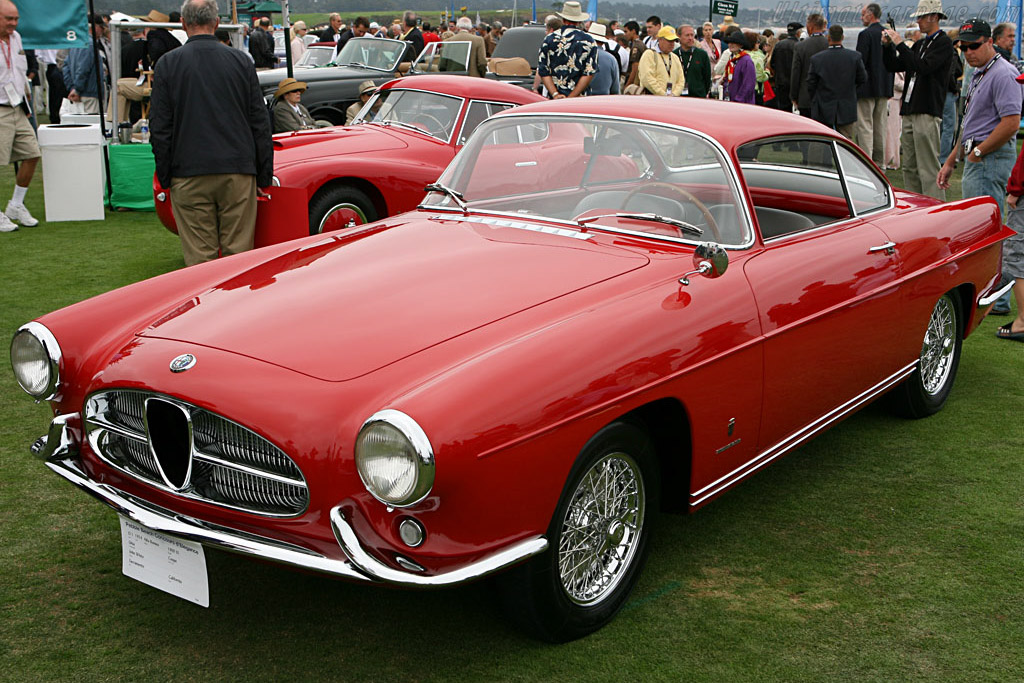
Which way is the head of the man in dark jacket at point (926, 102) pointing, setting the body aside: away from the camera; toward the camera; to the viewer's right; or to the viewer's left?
to the viewer's left

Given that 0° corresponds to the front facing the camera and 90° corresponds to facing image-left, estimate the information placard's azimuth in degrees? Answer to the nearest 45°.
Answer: approximately 45°

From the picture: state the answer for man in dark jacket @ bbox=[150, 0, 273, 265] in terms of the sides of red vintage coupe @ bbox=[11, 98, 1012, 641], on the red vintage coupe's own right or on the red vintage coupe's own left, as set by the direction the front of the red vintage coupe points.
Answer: on the red vintage coupe's own right

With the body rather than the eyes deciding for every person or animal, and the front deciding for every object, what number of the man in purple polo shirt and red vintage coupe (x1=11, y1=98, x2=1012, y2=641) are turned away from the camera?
0

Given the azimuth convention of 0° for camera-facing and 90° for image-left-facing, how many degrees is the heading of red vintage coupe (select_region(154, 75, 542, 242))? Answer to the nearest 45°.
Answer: approximately 45°

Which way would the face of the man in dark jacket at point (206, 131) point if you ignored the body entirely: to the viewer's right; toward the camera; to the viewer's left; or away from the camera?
away from the camera

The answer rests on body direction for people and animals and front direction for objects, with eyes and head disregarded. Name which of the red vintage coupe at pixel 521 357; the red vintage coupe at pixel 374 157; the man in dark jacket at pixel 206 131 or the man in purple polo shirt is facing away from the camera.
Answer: the man in dark jacket

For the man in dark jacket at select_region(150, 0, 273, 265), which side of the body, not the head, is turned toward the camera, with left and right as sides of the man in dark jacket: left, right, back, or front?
back
